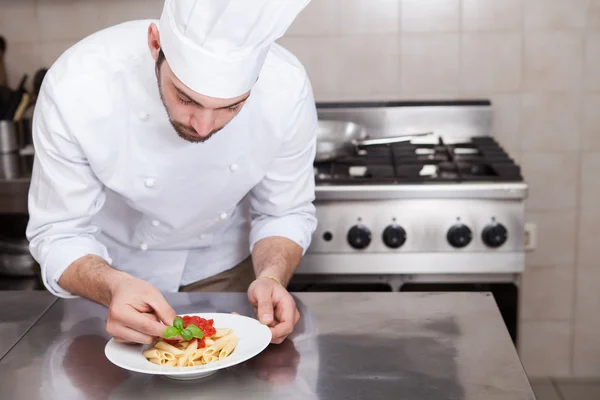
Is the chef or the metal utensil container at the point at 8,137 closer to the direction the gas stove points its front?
the chef

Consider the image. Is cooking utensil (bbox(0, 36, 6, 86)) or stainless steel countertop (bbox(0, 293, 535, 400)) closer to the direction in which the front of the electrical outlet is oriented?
the stainless steel countertop

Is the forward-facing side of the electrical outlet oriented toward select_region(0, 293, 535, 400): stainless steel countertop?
yes

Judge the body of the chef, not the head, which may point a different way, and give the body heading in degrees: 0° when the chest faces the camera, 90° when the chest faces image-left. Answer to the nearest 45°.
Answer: approximately 0°

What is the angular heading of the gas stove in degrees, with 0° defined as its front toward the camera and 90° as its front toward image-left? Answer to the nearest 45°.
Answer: approximately 0°
